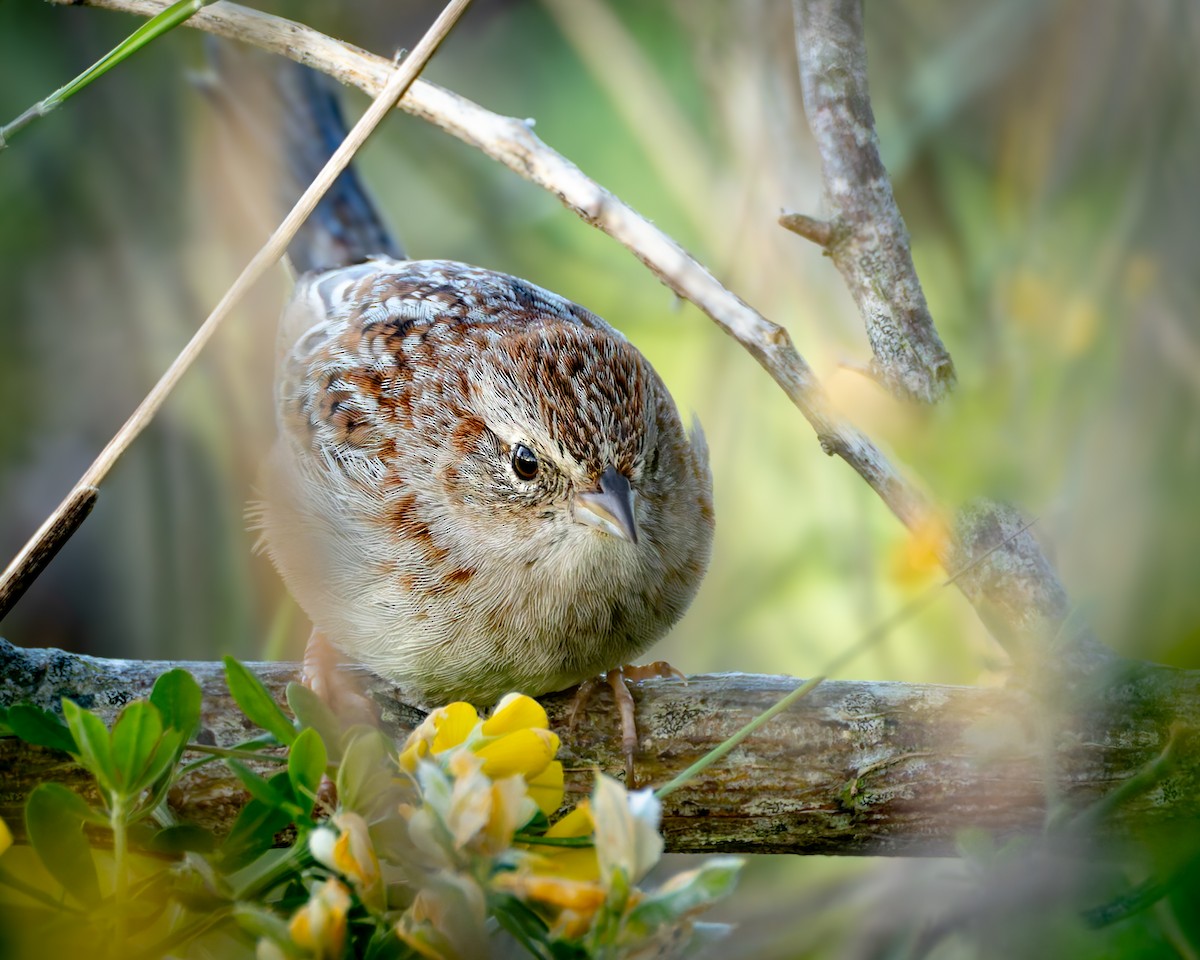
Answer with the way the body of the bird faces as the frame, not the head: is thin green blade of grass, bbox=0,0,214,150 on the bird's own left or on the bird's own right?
on the bird's own right

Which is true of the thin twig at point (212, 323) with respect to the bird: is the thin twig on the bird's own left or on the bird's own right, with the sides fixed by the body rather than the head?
on the bird's own right

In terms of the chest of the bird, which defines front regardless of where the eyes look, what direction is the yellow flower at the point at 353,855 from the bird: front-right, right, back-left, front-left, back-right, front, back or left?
front-right

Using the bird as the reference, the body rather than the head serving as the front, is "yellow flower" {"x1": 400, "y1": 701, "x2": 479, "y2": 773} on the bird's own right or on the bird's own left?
on the bird's own right

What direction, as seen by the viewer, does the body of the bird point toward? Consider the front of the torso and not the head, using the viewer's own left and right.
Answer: facing the viewer and to the right of the viewer

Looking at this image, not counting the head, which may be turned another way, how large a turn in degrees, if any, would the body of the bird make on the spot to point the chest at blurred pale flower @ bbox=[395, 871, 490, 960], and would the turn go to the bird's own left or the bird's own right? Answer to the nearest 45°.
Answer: approximately 45° to the bird's own right
